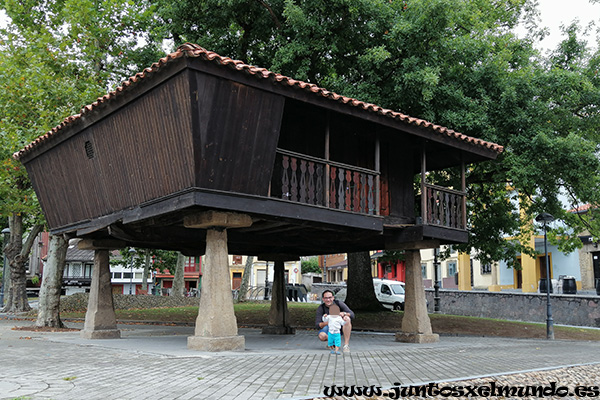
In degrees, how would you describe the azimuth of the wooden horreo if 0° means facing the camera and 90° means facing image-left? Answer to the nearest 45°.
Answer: approximately 315°

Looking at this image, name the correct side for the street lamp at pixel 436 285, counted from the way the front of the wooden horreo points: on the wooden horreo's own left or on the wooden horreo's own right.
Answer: on the wooden horreo's own left

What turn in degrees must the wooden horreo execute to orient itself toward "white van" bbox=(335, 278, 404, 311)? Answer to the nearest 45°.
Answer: approximately 135° to its left
